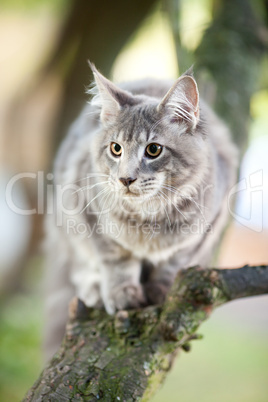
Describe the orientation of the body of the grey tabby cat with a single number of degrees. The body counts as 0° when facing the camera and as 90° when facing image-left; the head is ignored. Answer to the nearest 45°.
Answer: approximately 0°
